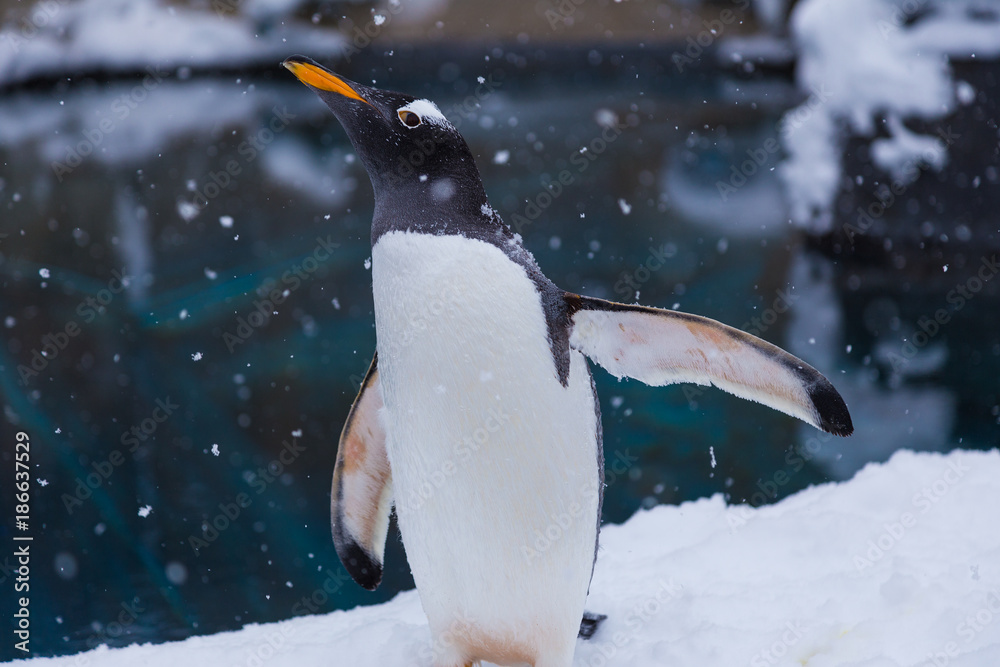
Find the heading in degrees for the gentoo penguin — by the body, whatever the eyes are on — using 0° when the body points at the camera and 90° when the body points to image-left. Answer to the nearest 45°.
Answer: approximately 45°
